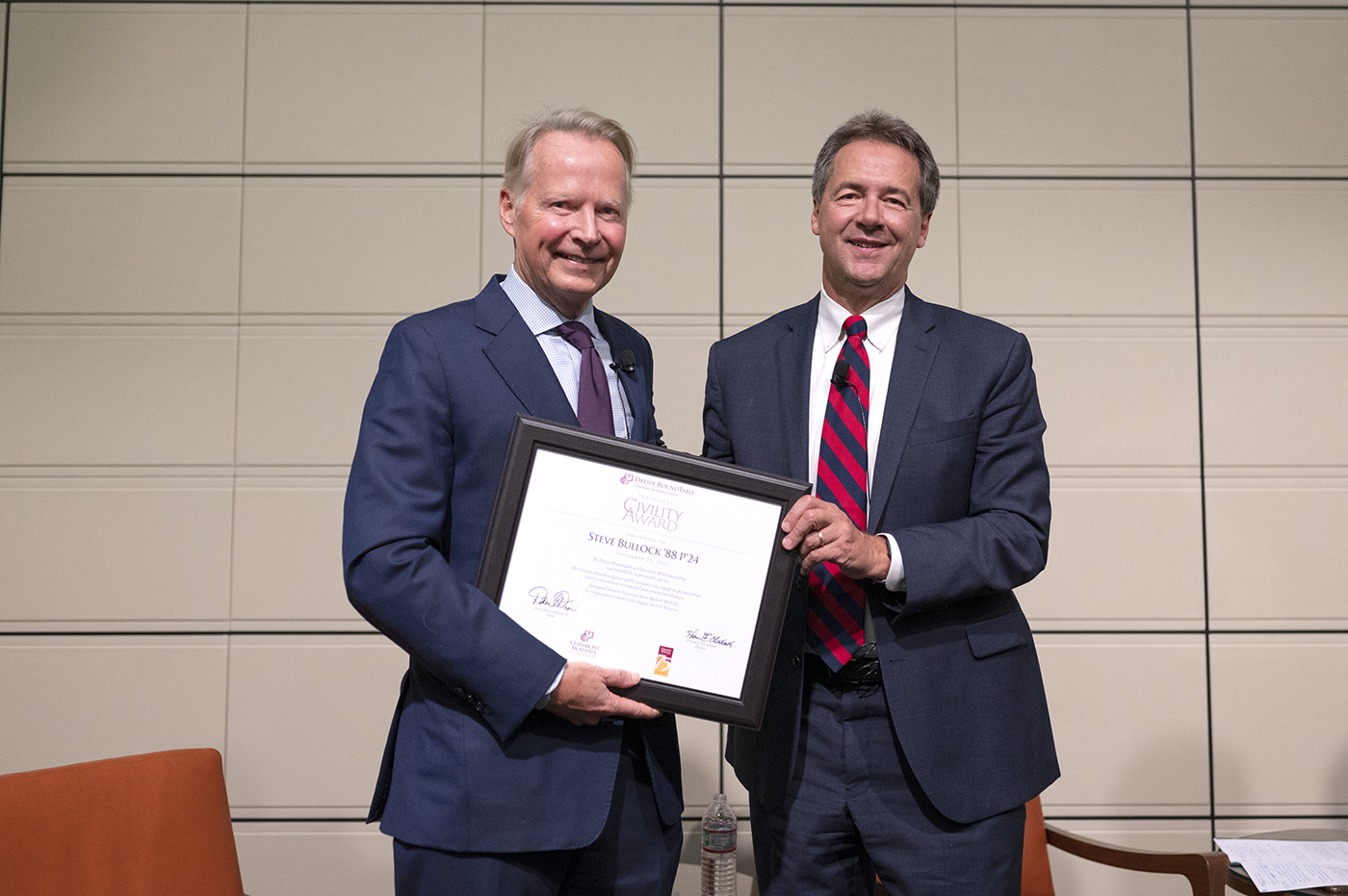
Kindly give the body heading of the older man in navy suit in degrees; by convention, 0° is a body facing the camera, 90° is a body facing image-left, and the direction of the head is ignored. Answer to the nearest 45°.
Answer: approximately 315°

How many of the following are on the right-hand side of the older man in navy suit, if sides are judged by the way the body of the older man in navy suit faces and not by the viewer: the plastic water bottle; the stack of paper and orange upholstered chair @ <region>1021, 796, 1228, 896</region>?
0

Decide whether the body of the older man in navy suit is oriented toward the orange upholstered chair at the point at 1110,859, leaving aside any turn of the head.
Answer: no

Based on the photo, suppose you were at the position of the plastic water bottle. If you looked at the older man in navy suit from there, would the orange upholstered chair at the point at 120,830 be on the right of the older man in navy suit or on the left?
right

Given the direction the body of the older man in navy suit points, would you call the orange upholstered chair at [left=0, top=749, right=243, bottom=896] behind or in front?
behind

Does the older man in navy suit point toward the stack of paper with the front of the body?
no

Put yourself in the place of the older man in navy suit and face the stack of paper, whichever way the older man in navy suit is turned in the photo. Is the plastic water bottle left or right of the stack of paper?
left

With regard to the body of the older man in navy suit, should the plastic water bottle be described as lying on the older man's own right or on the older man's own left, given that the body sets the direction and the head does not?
on the older man's own left

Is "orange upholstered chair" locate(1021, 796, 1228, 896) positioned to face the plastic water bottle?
no
